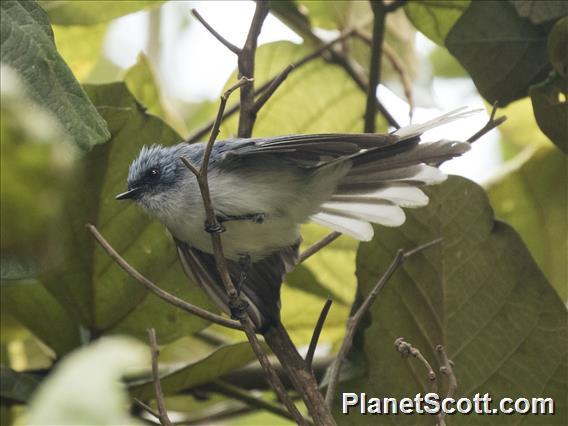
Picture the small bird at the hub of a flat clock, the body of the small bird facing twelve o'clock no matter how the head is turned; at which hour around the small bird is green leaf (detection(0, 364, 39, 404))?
The green leaf is roughly at 11 o'clock from the small bird.

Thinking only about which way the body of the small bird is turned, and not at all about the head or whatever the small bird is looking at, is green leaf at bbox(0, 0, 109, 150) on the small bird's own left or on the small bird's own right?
on the small bird's own left

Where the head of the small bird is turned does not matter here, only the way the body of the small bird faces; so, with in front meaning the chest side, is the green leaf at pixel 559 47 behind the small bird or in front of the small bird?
behind

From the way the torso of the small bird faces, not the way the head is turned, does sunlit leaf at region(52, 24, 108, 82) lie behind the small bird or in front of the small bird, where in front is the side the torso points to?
in front

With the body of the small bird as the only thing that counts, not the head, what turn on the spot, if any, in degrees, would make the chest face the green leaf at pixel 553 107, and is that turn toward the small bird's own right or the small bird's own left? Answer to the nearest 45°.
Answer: approximately 180°

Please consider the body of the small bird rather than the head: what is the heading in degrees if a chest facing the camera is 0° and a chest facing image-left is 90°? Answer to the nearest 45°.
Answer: approximately 90°

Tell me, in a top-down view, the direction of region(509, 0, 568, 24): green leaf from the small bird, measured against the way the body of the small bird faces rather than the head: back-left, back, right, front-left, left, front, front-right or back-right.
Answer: back

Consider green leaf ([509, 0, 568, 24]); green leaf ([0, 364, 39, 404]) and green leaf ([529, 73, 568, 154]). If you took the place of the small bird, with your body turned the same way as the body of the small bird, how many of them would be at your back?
2

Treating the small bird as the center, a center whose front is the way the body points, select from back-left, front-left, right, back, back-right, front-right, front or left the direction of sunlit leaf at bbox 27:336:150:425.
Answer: left

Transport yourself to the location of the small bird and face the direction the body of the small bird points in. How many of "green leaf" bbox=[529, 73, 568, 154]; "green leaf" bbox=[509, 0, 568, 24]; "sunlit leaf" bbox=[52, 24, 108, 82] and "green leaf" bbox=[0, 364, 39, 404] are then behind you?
2
